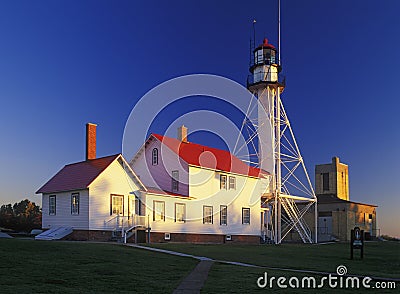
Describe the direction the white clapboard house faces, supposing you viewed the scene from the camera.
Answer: facing the viewer and to the right of the viewer
